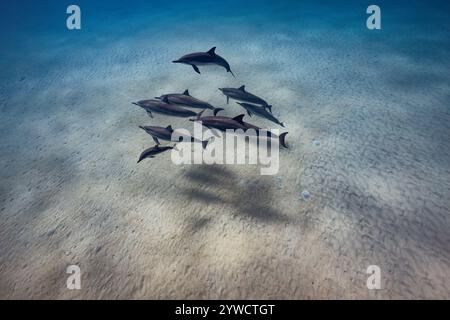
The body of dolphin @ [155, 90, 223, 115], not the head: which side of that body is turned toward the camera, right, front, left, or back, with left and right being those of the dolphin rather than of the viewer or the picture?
left

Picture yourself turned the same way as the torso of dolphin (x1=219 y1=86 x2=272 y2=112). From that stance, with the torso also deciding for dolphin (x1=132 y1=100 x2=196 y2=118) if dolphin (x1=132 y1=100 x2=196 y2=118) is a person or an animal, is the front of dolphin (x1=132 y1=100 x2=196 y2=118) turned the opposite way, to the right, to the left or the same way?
the same way

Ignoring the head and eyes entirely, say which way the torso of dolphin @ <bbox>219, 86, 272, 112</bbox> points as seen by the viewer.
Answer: to the viewer's left

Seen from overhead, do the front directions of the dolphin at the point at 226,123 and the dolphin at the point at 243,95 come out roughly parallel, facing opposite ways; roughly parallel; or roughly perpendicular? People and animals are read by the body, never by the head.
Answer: roughly parallel

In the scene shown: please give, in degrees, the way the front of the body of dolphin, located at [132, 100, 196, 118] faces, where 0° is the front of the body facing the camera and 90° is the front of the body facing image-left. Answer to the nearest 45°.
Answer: approximately 90°

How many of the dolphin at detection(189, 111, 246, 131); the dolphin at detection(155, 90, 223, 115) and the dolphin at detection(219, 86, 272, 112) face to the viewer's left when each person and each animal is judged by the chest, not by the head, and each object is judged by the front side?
3

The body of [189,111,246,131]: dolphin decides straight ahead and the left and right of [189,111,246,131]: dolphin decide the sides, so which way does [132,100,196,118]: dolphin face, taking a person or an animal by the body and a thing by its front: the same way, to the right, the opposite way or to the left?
the same way

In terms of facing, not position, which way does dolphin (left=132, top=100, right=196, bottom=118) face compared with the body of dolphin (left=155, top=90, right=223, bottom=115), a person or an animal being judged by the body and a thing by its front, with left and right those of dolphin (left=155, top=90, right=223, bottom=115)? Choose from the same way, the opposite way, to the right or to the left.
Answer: the same way

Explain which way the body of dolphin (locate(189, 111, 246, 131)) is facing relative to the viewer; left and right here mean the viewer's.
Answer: facing to the left of the viewer

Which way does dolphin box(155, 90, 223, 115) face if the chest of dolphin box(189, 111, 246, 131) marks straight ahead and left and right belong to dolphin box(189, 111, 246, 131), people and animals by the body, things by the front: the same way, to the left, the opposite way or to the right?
the same way
